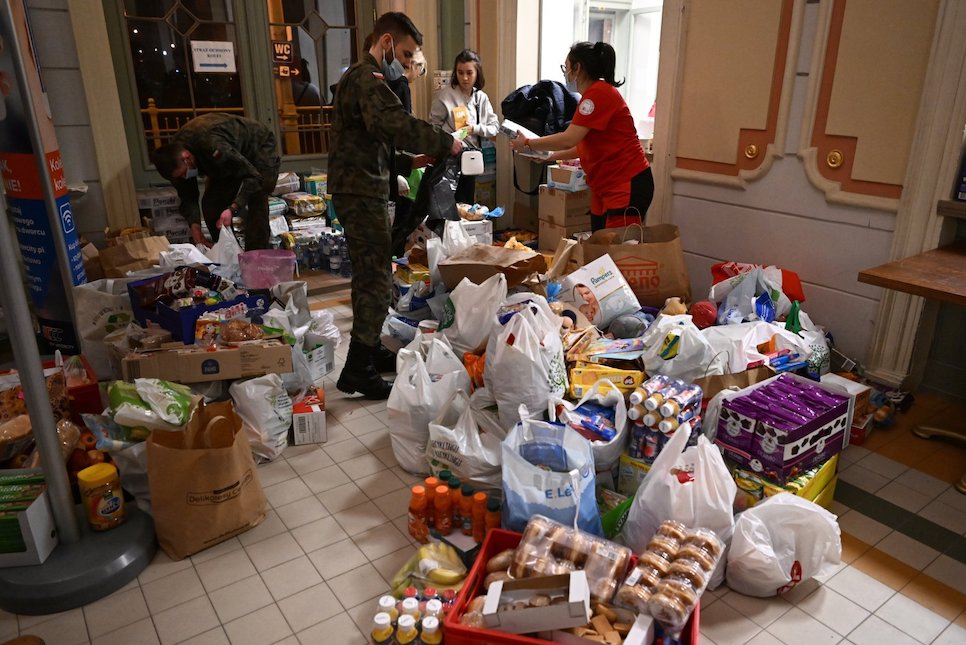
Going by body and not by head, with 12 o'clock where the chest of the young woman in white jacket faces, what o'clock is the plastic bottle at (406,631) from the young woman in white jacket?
The plastic bottle is roughly at 12 o'clock from the young woman in white jacket.

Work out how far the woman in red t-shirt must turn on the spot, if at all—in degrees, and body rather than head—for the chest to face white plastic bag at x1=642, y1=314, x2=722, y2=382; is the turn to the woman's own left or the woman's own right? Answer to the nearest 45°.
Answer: approximately 90° to the woman's own left

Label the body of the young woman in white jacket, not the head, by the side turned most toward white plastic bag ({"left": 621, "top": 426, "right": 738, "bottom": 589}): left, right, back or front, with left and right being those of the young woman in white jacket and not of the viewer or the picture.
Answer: front

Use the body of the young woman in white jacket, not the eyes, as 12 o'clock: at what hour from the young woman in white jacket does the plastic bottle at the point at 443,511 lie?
The plastic bottle is roughly at 12 o'clock from the young woman in white jacket.

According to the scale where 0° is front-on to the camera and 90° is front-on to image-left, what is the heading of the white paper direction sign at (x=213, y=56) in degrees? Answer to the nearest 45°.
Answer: approximately 0°

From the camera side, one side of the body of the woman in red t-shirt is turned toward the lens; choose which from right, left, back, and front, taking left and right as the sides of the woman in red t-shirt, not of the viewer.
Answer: left

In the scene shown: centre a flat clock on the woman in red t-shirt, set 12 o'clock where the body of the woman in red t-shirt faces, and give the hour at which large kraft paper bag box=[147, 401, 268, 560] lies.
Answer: The large kraft paper bag is roughly at 10 o'clock from the woman in red t-shirt.

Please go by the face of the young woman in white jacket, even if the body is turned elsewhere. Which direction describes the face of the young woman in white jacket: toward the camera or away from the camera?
toward the camera

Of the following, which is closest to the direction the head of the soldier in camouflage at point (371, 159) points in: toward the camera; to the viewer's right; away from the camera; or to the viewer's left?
to the viewer's right

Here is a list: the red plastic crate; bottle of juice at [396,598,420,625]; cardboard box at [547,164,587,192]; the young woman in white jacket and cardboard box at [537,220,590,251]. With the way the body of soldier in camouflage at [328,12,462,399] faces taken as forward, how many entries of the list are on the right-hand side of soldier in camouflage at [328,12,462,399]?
2

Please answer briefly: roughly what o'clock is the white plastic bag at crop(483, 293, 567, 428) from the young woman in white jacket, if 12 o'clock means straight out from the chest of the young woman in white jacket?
The white plastic bag is roughly at 12 o'clock from the young woman in white jacket.

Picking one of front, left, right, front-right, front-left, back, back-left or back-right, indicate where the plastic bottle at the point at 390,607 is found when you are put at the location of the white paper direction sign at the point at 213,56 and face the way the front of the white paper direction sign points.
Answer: front

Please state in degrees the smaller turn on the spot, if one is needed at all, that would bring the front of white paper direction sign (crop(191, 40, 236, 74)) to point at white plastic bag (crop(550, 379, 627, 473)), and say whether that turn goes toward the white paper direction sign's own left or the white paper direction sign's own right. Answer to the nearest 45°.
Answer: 0° — it already faces it

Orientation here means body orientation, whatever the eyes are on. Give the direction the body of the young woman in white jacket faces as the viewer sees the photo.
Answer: toward the camera

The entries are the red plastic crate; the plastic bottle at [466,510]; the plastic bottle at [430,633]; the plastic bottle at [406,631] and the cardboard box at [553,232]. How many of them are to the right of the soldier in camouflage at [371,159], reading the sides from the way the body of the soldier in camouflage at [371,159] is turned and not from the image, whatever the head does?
4

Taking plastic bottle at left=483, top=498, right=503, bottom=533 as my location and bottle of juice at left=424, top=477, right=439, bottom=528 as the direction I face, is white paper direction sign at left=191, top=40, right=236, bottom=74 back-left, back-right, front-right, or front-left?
front-right

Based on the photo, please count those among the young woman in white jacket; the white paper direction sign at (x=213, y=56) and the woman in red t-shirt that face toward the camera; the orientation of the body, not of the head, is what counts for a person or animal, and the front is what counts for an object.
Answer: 2

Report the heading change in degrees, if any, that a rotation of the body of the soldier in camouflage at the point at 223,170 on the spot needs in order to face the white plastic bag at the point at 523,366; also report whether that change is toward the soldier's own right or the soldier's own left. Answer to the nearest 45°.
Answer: approximately 90° to the soldier's own left

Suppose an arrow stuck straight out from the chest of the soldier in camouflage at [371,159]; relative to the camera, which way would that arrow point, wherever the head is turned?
to the viewer's right

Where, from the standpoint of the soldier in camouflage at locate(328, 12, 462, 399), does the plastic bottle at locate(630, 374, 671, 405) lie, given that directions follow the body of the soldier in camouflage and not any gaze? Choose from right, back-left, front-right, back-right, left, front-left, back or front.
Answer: front-right
